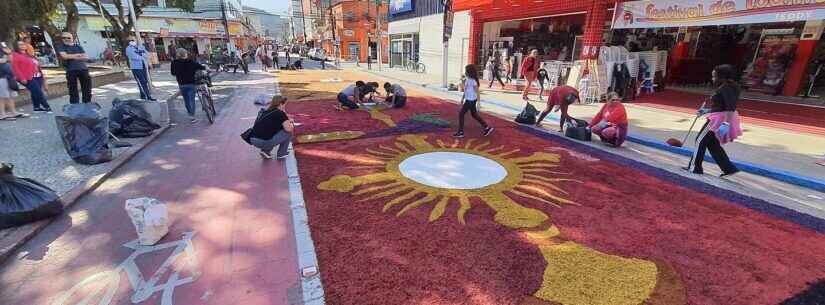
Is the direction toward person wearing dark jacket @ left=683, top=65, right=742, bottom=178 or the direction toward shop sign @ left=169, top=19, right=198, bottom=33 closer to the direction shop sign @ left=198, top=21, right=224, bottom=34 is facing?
the person wearing dark jacket

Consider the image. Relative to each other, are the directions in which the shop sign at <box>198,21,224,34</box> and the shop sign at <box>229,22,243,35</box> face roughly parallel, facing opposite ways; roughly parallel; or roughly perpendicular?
roughly parallel

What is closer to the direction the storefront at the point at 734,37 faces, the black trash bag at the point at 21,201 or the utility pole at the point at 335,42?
the black trash bag

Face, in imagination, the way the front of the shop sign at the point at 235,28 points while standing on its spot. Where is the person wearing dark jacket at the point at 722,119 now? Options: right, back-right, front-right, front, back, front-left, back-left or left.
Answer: front

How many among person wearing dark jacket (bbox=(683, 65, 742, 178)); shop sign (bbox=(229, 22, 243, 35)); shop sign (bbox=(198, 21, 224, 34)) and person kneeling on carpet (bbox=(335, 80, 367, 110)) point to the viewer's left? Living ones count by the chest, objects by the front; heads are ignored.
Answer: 1

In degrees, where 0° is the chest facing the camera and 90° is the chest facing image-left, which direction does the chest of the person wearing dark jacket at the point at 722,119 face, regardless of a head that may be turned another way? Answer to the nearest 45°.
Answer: approximately 90°

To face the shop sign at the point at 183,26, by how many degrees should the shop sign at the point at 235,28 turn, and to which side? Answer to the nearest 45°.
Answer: approximately 45° to its right

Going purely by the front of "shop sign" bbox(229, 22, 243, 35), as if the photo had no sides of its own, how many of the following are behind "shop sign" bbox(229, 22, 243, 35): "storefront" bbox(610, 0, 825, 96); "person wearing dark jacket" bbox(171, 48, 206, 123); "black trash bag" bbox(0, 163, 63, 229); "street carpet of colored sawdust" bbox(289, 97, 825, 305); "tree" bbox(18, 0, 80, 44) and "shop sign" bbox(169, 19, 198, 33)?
0

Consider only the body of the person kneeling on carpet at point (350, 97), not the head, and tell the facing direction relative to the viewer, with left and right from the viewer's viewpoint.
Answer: facing to the right of the viewer
